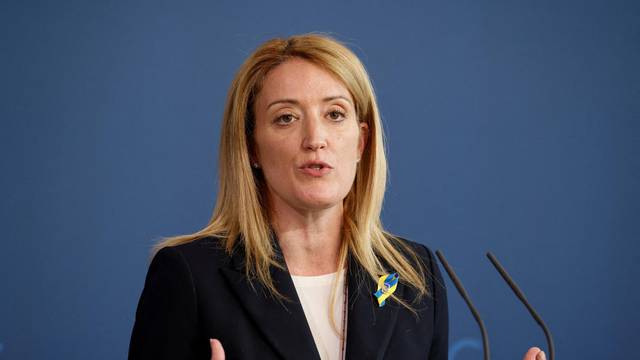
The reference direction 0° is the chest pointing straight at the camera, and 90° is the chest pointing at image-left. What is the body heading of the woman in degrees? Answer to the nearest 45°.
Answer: approximately 315°
